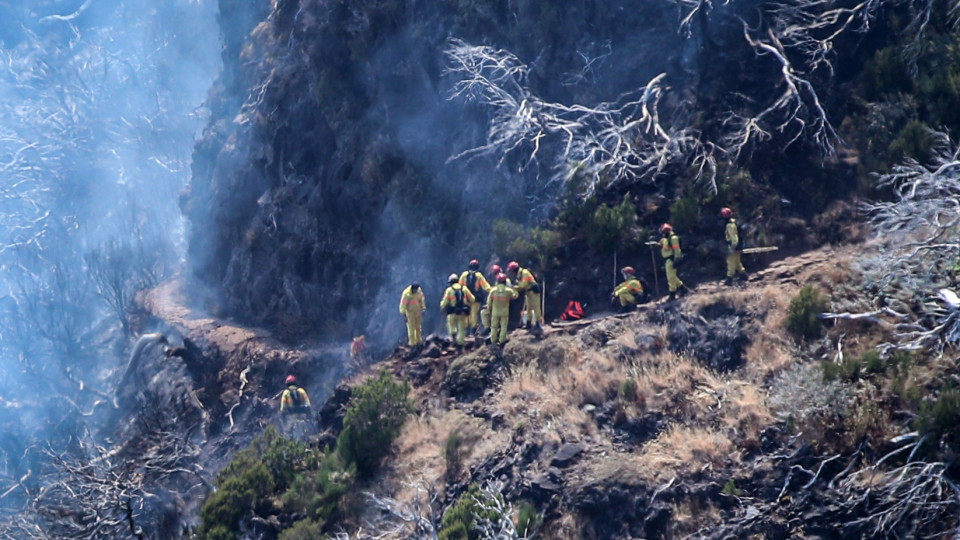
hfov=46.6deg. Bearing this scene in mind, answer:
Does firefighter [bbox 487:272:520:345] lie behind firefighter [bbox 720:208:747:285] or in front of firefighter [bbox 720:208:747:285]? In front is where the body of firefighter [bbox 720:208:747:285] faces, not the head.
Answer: in front

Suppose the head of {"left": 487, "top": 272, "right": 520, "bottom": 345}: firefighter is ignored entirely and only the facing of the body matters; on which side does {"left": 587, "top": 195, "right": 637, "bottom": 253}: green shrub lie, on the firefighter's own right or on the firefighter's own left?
on the firefighter's own right

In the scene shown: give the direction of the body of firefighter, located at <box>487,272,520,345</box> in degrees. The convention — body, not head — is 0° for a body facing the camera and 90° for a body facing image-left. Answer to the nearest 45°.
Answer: approximately 180°

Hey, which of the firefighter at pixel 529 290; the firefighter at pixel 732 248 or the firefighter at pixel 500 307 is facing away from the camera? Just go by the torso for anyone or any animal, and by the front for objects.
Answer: the firefighter at pixel 500 307

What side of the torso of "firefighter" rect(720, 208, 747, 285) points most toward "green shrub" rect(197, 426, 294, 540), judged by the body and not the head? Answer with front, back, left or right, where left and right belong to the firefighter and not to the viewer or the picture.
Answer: front

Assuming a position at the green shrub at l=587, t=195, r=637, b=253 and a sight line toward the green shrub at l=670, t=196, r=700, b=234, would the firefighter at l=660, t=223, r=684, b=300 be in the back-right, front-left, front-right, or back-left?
front-right

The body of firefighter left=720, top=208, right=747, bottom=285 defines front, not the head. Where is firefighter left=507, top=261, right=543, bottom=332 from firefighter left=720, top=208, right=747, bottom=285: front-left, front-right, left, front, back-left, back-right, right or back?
front

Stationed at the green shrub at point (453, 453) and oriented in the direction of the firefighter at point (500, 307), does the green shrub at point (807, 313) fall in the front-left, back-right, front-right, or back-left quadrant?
front-right

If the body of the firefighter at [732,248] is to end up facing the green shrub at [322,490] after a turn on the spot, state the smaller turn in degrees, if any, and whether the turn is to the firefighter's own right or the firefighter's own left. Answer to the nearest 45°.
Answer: approximately 45° to the firefighter's own left

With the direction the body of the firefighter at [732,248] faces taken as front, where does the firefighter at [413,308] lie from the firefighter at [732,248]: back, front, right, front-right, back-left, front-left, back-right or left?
front

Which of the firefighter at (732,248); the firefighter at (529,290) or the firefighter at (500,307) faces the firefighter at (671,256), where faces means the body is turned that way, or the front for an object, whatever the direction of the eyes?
the firefighter at (732,248)

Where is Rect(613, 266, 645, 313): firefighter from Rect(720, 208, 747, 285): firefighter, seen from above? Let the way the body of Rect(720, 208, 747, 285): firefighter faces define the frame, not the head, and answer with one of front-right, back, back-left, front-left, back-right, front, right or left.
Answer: front

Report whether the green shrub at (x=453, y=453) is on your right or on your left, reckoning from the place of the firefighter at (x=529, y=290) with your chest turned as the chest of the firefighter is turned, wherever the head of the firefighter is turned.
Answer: on your left

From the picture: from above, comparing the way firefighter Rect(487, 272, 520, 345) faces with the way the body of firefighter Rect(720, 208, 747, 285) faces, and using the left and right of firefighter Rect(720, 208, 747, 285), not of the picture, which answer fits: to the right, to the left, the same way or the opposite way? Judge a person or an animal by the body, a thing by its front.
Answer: to the right

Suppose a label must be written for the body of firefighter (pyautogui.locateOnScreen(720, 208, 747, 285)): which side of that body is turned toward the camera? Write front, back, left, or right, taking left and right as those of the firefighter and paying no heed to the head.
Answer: left
